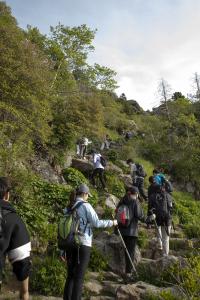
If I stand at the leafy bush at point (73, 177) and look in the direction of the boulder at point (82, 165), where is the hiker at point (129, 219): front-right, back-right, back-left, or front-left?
back-right

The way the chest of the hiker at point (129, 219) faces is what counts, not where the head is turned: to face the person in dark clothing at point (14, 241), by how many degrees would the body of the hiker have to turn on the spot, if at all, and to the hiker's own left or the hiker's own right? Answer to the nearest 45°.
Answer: approximately 180°

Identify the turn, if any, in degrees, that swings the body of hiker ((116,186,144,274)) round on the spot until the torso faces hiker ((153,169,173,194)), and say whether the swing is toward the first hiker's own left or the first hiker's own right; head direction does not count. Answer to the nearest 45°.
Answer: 0° — they already face them

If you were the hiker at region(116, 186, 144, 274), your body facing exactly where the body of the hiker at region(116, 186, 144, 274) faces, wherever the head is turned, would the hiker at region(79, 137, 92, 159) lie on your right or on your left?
on your left

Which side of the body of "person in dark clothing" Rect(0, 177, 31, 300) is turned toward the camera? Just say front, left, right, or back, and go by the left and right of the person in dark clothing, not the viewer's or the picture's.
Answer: back

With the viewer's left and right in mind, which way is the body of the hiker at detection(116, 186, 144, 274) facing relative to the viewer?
facing away from the viewer and to the right of the viewer

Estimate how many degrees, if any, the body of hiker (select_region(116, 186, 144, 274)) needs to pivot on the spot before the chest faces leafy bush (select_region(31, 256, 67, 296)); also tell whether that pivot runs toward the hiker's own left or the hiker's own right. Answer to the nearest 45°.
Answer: approximately 135° to the hiker's own left
